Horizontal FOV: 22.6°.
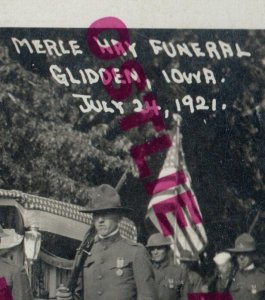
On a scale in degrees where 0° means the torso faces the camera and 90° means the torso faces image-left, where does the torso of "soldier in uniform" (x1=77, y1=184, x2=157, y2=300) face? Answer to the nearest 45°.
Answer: approximately 45°

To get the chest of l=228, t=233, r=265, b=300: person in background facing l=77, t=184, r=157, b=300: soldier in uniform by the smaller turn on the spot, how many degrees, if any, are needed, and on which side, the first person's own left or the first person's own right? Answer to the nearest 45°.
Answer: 0° — they already face them

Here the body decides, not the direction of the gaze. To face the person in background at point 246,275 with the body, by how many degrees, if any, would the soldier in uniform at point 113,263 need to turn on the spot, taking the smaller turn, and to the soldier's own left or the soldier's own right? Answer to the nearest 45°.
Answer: approximately 180°

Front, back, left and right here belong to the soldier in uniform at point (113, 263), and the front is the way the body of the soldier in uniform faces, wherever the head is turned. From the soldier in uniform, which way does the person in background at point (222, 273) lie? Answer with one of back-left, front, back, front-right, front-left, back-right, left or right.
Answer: back
